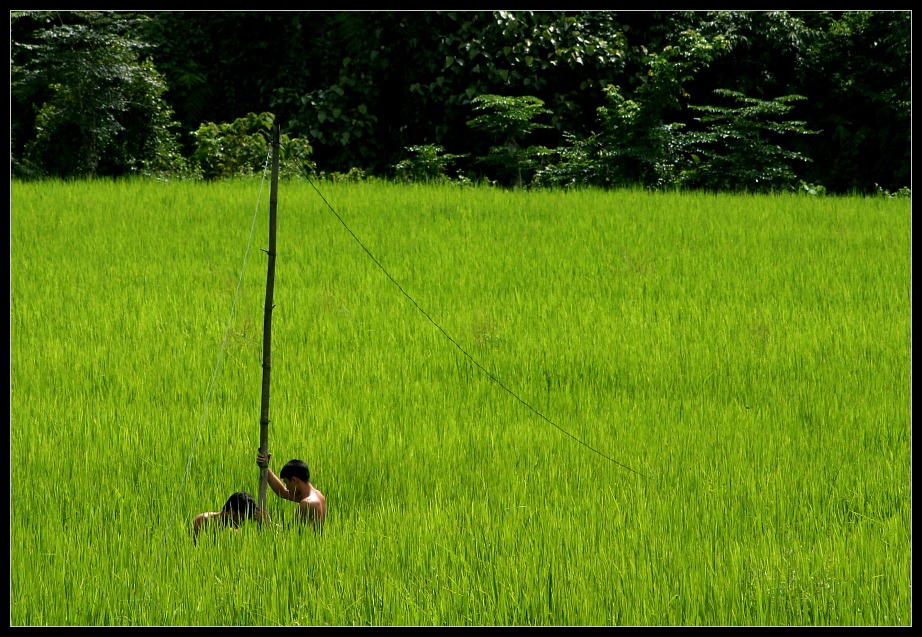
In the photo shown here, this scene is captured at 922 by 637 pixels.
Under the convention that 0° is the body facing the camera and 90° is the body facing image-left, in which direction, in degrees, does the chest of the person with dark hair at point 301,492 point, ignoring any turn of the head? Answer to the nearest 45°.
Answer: approximately 90°
